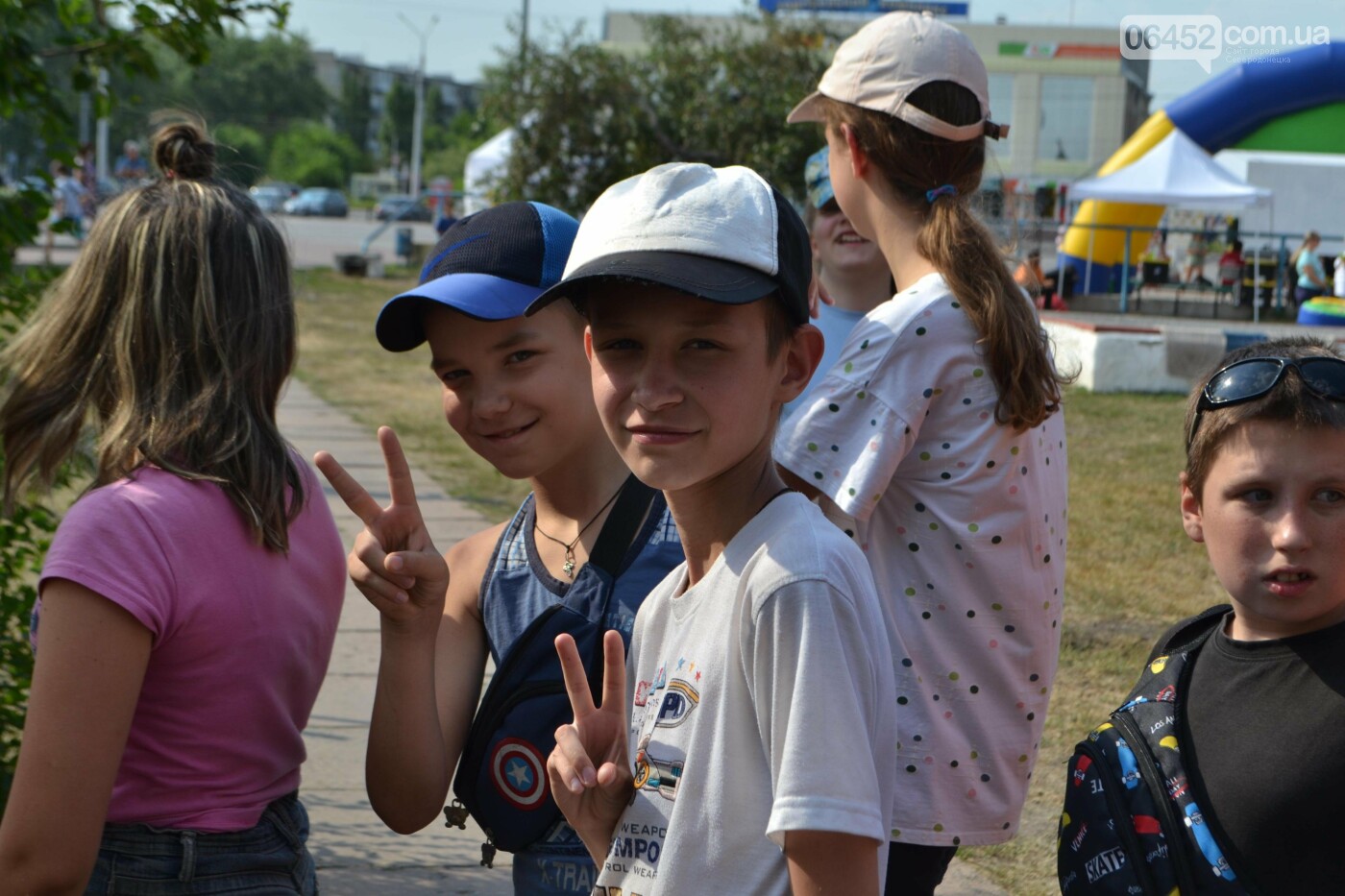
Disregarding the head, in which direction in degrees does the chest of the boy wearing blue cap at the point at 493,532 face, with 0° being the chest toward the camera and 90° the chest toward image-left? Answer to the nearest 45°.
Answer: approximately 45°

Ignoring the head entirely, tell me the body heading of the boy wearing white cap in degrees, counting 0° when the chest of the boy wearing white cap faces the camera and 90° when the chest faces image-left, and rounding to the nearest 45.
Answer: approximately 45°

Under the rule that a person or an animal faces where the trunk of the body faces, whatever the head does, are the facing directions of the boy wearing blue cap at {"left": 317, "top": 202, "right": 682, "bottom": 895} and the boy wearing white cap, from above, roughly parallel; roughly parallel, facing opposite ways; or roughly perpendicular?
roughly parallel

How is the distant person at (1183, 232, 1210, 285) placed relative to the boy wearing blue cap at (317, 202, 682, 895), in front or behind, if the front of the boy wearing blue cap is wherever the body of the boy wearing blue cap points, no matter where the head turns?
behind

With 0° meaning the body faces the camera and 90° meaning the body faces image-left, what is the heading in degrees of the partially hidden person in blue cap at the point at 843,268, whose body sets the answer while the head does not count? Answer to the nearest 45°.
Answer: approximately 0°

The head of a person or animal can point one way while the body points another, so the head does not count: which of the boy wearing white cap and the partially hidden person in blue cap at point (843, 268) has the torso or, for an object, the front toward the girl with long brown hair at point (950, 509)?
the partially hidden person in blue cap

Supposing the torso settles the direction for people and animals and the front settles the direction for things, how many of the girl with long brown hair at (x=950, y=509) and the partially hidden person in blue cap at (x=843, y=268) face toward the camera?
1

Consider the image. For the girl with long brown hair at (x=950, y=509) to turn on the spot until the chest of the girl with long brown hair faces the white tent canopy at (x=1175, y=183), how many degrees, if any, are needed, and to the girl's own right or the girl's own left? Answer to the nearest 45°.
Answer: approximately 45° to the girl's own right
